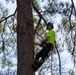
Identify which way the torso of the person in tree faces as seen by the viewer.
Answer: to the viewer's left
